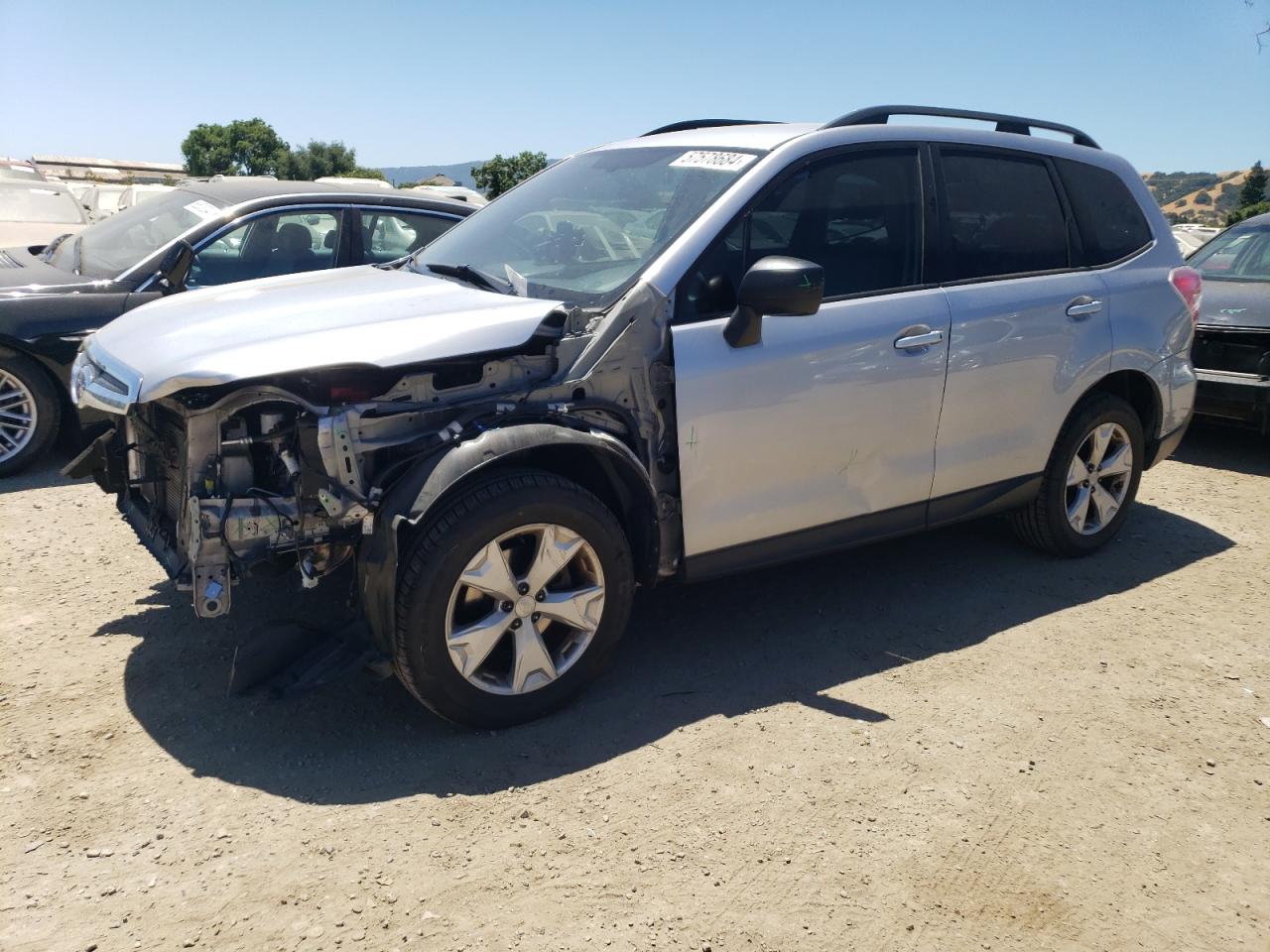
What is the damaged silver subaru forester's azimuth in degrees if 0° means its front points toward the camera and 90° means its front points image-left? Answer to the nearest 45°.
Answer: approximately 45°

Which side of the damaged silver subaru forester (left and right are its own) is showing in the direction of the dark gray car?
back

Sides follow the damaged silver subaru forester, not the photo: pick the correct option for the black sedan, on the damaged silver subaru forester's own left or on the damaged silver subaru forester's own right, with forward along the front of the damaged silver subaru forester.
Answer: on the damaged silver subaru forester's own right

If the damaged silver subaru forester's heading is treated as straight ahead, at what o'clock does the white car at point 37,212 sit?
The white car is roughly at 3 o'clock from the damaged silver subaru forester.

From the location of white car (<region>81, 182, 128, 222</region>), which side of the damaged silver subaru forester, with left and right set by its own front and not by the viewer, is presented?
right

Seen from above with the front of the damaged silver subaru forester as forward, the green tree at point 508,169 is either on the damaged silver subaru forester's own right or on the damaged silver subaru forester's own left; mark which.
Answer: on the damaged silver subaru forester's own right
